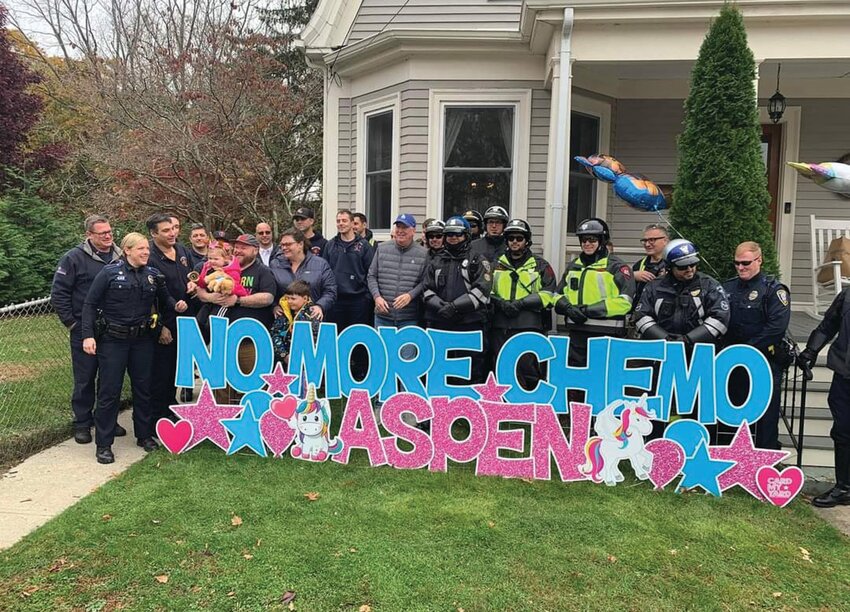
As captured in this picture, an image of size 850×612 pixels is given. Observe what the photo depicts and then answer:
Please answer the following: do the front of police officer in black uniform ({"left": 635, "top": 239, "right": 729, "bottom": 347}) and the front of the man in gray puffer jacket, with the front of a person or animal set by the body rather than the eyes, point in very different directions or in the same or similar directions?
same or similar directions

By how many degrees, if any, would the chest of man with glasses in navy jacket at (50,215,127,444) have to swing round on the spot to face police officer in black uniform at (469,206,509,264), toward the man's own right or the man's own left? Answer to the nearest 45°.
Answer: approximately 45° to the man's own left

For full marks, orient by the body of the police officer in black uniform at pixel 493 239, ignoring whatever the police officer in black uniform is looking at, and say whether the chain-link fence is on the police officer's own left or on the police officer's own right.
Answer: on the police officer's own right

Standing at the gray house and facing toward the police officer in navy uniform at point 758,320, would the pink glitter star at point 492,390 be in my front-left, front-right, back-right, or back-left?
front-right

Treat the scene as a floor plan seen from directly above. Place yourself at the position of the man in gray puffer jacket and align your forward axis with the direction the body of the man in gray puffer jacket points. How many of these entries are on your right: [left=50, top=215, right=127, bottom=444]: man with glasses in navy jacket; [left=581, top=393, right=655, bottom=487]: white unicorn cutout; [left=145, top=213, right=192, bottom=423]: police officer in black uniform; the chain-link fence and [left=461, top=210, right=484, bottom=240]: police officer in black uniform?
3

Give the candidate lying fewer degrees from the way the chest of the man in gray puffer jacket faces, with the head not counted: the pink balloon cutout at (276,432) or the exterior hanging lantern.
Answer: the pink balloon cutout

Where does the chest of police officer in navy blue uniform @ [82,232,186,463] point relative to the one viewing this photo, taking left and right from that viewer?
facing the viewer and to the right of the viewer

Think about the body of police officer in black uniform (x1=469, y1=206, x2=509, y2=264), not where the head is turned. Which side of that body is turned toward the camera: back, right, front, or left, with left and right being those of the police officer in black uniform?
front

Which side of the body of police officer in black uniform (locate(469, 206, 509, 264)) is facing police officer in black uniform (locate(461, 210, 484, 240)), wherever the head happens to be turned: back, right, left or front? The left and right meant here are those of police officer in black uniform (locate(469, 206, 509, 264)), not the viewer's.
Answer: back

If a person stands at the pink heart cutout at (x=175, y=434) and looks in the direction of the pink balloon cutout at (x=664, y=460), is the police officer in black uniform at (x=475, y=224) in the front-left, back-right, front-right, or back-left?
front-left

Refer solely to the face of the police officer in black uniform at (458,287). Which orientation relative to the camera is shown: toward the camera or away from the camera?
toward the camera

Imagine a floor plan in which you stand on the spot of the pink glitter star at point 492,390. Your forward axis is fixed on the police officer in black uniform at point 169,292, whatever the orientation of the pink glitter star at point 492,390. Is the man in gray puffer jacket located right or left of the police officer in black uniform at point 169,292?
right

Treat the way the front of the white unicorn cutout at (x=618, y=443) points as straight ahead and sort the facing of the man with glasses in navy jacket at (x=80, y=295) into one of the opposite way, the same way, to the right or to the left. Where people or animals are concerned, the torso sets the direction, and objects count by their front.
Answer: the same way

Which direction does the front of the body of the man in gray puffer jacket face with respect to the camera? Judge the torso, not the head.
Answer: toward the camera

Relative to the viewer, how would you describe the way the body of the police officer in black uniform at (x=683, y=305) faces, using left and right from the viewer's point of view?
facing the viewer

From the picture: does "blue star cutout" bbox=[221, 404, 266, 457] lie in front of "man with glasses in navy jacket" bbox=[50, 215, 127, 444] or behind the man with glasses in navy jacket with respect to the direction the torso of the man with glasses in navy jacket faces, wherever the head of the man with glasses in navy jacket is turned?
in front

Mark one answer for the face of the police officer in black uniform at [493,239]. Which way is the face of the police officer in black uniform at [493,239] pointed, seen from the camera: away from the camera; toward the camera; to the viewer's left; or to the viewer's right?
toward the camera

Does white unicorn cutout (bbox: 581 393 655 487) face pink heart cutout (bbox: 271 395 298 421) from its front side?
no
